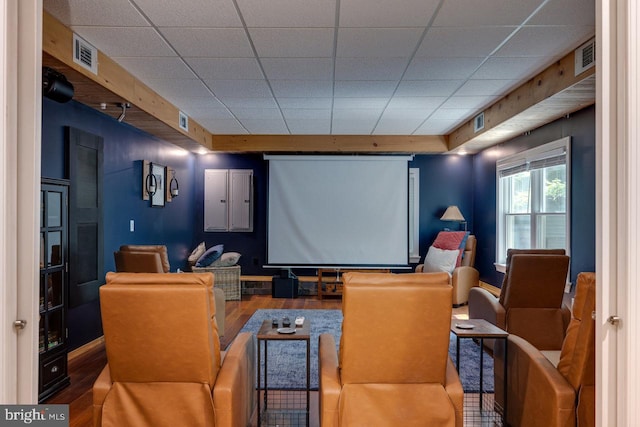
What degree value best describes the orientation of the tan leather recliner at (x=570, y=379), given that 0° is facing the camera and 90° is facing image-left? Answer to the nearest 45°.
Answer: approximately 135°

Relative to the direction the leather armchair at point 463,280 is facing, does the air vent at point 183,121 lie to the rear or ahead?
ahead

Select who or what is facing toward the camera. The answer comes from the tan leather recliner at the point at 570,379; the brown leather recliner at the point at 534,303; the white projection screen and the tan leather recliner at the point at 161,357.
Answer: the white projection screen

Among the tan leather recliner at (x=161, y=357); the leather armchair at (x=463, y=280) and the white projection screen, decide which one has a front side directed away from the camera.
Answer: the tan leather recliner

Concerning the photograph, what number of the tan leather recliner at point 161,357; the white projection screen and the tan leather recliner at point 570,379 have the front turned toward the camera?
1

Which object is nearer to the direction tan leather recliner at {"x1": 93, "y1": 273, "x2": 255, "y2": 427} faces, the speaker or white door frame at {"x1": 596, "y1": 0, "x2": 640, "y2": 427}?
the speaker

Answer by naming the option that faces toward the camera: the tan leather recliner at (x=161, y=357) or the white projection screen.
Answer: the white projection screen

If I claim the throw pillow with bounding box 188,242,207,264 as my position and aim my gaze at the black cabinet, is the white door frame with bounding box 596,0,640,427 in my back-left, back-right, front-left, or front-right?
front-left

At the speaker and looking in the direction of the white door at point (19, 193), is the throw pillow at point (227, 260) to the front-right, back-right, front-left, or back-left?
front-right

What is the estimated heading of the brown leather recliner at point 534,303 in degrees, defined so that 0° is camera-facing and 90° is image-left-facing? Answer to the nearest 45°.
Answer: approximately 135°

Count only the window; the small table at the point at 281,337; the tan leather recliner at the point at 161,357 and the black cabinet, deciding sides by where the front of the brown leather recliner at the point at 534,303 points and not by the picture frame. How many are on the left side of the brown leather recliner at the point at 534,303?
3

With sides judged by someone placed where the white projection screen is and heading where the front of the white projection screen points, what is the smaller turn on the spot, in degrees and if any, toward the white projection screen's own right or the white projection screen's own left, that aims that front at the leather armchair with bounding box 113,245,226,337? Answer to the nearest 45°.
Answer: approximately 45° to the white projection screen's own right

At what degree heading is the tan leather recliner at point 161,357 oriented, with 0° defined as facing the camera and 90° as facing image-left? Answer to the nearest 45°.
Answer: approximately 180°

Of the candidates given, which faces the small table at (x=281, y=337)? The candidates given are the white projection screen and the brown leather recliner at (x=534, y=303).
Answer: the white projection screen

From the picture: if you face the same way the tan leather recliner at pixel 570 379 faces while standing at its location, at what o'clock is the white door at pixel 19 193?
The white door is roughly at 9 o'clock from the tan leather recliner.

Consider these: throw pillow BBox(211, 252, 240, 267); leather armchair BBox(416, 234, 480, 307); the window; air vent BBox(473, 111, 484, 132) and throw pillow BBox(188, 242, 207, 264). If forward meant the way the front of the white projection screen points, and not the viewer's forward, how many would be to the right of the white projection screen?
2

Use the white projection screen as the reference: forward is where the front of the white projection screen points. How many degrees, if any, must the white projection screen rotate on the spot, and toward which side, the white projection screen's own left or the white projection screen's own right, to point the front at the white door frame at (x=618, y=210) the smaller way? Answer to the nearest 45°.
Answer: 0° — it already faces it

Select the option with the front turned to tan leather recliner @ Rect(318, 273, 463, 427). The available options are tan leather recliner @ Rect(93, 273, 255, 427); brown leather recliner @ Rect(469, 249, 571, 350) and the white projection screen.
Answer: the white projection screen

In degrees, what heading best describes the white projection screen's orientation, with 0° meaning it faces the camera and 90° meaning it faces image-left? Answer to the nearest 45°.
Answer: approximately 0°
